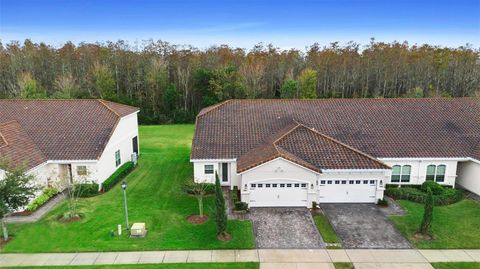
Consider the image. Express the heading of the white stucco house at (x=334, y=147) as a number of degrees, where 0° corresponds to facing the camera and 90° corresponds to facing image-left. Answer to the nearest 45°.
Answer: approximately 0°

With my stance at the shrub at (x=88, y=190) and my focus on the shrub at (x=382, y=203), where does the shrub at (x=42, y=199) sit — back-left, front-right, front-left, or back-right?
back-right

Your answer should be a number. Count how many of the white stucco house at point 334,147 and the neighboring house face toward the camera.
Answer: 2

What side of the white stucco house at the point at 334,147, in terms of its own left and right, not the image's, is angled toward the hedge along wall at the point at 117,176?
right

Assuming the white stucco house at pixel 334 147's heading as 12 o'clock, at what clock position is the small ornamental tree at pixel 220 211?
The small ornamental tree is roughly at 1 o'clock from the white stucco house.

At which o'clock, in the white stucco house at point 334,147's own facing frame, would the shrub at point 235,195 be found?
The shrub is roughly at 2 o'clock from the white stucco house.

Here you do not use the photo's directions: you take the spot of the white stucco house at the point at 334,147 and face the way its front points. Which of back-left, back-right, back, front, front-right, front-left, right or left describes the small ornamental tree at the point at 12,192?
front-right

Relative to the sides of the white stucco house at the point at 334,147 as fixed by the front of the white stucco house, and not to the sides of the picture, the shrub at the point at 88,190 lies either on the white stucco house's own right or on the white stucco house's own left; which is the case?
on the white stucco house's own right

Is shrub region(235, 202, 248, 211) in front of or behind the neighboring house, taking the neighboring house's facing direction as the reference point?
in front

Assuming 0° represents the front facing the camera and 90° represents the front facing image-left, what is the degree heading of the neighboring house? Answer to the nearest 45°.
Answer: approximately 0°

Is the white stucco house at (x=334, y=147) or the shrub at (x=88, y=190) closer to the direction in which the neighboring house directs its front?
the shrub

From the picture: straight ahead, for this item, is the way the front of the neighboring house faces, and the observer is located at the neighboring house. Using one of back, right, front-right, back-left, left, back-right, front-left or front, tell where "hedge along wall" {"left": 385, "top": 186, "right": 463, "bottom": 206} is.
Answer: front-left
